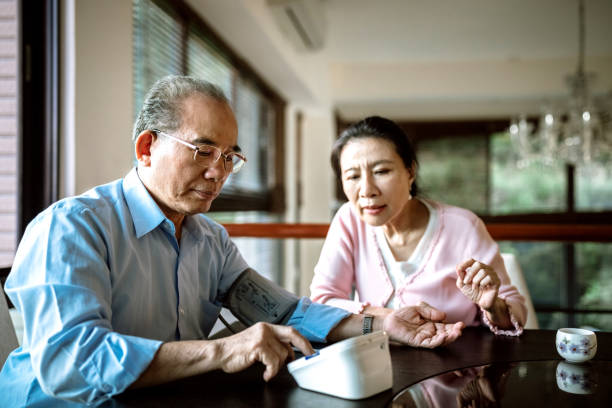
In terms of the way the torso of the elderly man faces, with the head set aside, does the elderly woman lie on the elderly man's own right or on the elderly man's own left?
on the elderly man's own left

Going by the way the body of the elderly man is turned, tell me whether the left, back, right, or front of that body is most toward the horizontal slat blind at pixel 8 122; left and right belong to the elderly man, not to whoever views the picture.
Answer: back

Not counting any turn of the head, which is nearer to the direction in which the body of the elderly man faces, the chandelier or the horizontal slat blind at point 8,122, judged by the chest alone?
the chandelier

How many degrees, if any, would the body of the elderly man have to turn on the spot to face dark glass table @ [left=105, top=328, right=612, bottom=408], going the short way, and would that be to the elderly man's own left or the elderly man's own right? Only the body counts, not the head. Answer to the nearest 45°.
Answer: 0° — they already face it

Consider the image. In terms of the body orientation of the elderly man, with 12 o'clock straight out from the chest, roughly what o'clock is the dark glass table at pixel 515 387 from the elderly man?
The dark glass table is roughly at 11 o'clock from the elderly man.

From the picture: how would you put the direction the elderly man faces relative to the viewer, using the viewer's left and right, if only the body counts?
facing the viewer and to the right of the viewer

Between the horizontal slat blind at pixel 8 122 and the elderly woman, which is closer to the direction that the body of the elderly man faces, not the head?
the elderly woman

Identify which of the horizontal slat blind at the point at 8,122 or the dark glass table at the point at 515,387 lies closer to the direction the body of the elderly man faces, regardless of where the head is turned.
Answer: the dark glass table

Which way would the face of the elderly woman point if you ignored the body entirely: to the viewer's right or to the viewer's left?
to the viewer's left

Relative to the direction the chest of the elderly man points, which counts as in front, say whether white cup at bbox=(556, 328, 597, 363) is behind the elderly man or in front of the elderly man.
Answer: in front

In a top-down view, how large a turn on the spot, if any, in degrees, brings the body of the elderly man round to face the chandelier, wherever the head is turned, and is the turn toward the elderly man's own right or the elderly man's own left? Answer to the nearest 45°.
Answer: approximately 90° to the elderly man's own left

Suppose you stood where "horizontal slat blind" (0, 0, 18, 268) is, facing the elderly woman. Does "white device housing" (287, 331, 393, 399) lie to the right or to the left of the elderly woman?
right

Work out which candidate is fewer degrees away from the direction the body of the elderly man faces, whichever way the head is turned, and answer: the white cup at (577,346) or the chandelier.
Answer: the white cup
